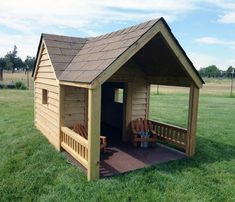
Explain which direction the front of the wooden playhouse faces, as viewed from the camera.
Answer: facing the viewer and to the right of the viewer
